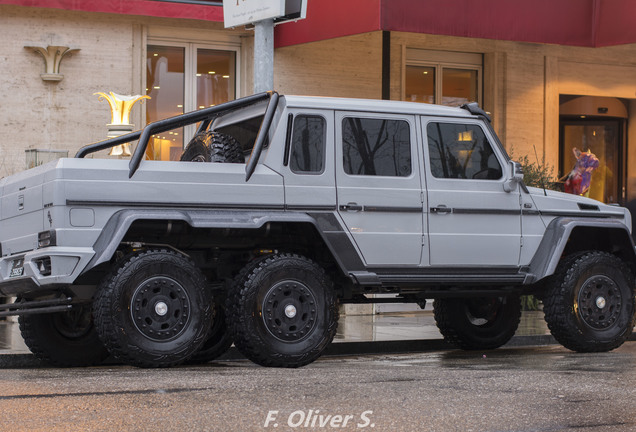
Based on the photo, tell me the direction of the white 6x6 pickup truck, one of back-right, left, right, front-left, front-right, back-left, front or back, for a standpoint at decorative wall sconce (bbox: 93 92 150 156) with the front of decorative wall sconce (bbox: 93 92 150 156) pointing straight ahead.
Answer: front

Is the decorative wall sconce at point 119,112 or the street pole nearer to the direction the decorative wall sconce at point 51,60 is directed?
the street pole

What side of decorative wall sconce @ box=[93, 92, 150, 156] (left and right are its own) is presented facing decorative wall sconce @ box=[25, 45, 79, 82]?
right

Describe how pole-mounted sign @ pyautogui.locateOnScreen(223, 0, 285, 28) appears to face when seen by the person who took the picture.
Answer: facing the viewer and to the left of the viewer

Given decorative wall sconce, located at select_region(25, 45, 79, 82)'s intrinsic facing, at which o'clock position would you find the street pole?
The street pole is roughly at 11 o'clock from the decorative wall sconce.

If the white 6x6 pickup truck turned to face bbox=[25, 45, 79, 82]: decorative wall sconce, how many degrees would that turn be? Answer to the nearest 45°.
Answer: approximately 90° to its left

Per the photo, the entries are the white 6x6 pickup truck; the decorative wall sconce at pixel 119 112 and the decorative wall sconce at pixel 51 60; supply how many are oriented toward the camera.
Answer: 2

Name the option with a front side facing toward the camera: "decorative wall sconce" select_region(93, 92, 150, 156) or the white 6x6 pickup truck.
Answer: the decorative wall sconce

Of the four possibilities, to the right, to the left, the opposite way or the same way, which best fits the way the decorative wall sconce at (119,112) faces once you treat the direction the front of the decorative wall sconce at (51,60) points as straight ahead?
the same way

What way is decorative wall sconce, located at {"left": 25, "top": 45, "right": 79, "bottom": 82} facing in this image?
toward the camera

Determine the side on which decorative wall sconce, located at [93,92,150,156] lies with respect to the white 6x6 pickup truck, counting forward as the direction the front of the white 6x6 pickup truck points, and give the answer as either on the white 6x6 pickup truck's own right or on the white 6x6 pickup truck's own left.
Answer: on the white 6x6 pickup truck's own left

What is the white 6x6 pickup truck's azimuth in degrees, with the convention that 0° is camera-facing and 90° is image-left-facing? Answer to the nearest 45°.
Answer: approximately 225°

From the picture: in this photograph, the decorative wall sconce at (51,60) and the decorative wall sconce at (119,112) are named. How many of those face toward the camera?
2

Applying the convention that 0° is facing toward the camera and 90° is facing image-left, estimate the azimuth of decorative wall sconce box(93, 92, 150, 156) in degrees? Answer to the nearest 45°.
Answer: approximately 0°
